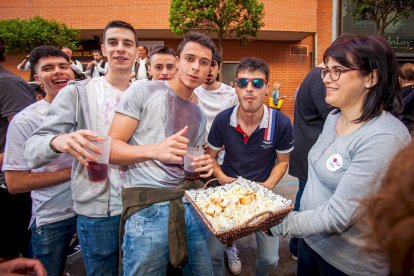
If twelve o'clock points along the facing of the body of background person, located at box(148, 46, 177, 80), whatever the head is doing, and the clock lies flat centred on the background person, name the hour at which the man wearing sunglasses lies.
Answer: The man wearing sunglasses is roughly at 11 o'clock from the background person.

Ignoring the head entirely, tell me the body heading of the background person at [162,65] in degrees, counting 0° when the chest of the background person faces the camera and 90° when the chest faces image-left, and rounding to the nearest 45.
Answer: approximately 0°

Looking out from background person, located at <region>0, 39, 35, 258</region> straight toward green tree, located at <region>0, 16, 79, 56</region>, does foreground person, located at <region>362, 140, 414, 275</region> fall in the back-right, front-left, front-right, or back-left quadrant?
back-right

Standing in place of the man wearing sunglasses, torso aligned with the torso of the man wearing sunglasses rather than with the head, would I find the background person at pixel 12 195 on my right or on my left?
on my right

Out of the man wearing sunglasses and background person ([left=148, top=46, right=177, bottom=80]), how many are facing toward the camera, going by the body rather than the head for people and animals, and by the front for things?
2

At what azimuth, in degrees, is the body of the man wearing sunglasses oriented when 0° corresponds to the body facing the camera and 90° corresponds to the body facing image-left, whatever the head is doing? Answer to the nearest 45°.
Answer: approximately 0°

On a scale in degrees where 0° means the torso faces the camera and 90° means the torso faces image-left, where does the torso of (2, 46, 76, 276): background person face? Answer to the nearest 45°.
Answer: approximately 315°

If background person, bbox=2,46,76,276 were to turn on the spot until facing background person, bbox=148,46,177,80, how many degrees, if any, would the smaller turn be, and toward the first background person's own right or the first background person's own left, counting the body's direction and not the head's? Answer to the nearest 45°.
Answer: approximately 90° to the first background person's own left
